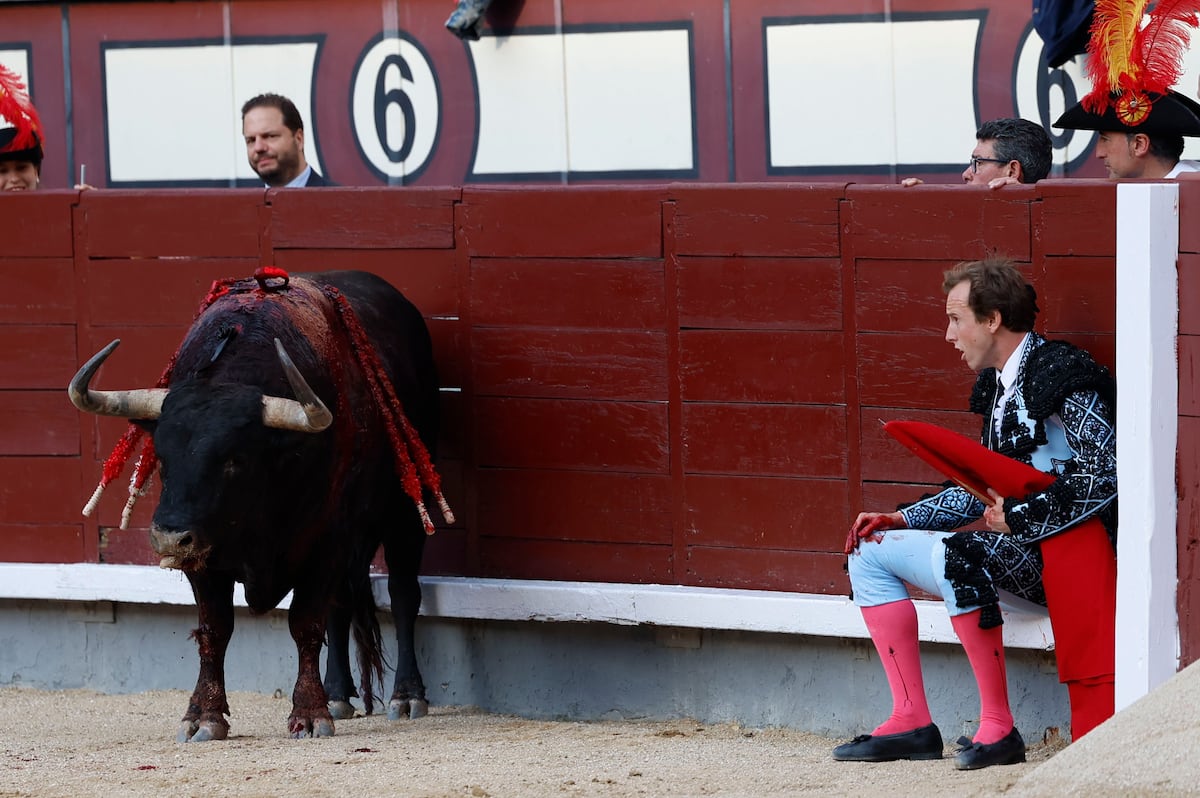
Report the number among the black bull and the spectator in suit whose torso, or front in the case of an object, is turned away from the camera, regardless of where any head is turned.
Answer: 0

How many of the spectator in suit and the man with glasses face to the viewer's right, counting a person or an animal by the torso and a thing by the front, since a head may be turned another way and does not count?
0

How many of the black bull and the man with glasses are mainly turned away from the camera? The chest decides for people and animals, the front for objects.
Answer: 0

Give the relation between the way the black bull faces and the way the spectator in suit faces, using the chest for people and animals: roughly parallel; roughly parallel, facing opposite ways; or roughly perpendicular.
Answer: roughly parallel

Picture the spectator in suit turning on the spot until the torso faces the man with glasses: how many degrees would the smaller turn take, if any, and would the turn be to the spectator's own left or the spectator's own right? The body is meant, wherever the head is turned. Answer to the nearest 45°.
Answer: approximately 90° to the spectator's own left

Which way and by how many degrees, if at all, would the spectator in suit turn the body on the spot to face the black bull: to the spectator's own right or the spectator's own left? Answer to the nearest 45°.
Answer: approximately 45° to the spectator's own left

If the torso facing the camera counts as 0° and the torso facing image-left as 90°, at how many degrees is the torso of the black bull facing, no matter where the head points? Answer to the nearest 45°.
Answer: approximately 45°

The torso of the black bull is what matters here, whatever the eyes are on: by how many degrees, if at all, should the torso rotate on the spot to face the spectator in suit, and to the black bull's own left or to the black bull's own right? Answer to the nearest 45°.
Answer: approximately 135° to the black bull's own right

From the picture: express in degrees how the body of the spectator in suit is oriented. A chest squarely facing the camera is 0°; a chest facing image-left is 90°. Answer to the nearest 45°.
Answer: approximately 45°

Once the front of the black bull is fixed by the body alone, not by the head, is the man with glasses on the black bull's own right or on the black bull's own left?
on the black bull's own left
